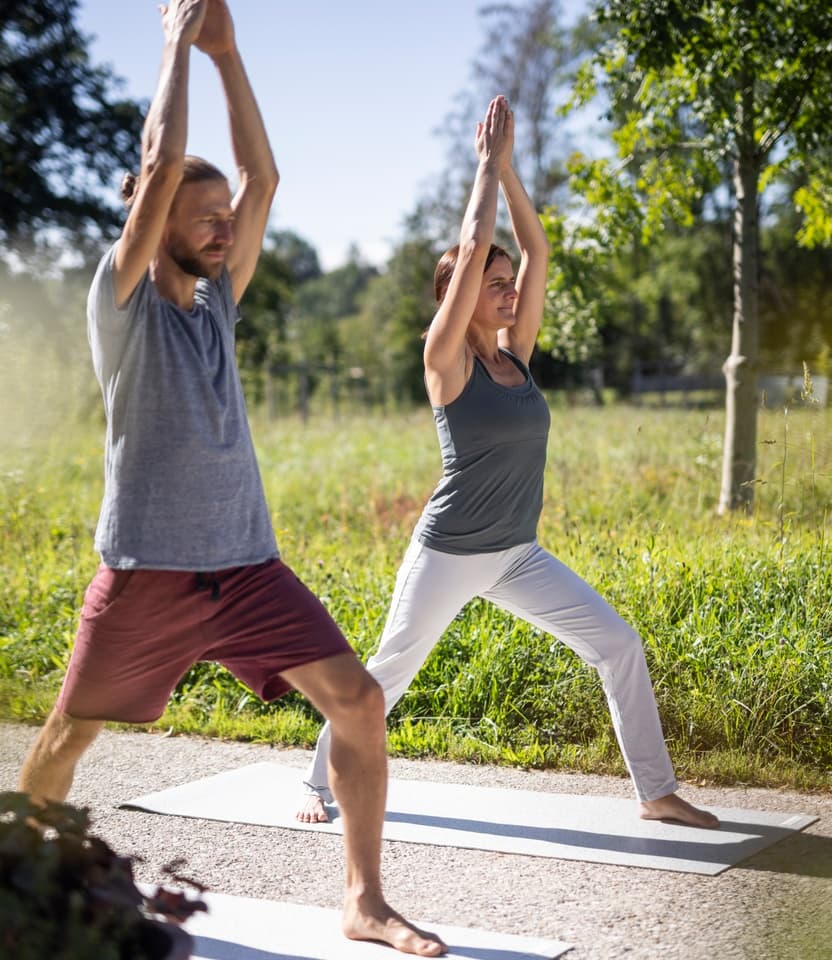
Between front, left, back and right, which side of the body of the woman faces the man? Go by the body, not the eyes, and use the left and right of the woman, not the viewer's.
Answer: right

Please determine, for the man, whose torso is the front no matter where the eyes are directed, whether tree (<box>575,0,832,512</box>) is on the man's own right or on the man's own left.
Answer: on the man's own left

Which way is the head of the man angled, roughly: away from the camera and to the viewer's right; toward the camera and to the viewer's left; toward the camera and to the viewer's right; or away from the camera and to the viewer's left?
toward the camera and to the viewer's right

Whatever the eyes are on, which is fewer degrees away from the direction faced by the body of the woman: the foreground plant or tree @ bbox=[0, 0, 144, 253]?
the foreground plant

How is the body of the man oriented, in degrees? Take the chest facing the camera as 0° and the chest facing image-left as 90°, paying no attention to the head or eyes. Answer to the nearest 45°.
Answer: approximately 315°

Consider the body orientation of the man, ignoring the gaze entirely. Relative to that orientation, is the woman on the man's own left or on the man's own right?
on the man's own left

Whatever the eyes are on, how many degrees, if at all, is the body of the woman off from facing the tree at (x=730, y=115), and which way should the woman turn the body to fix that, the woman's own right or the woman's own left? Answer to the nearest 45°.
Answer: approximately 135° to the woman's own left

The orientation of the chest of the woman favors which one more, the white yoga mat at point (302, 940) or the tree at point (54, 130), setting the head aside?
the white yoga mat
